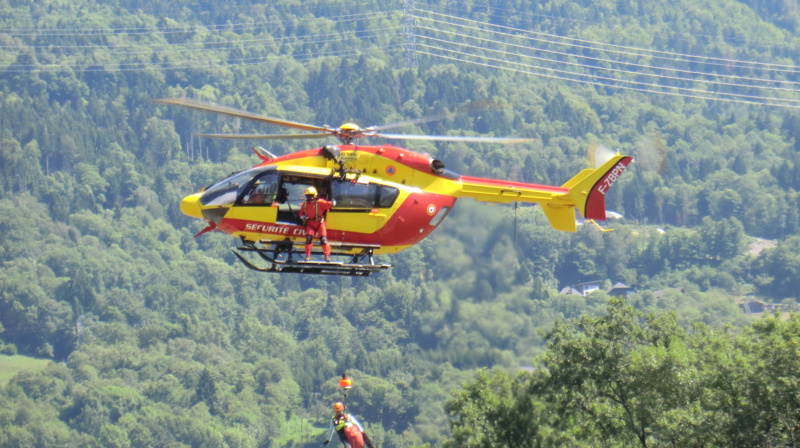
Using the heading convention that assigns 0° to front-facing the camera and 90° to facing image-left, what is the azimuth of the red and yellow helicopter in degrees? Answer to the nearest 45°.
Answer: approximately 90°
